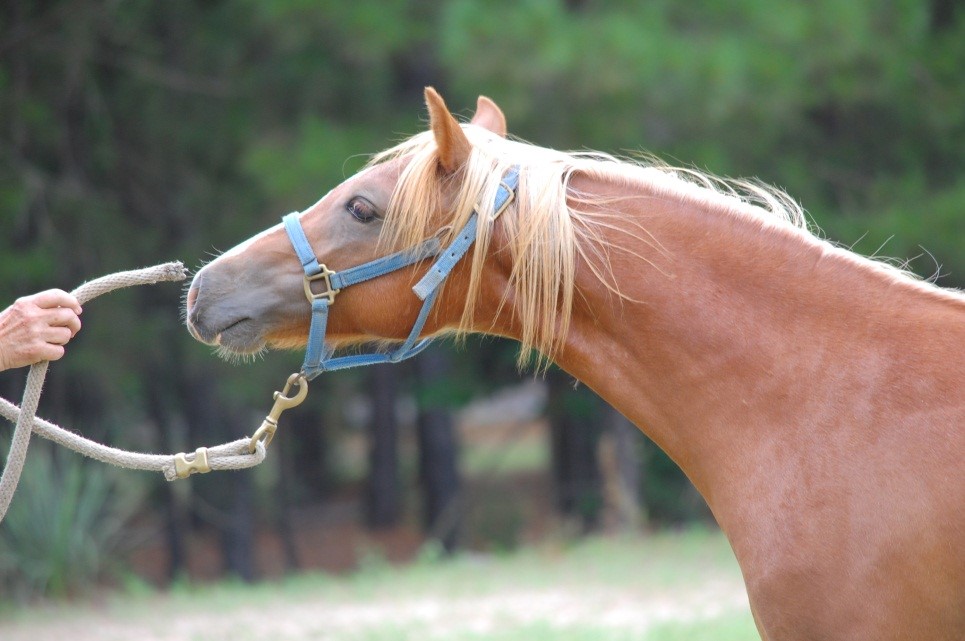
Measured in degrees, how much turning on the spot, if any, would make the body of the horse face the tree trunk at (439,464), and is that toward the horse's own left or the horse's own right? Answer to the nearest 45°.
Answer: approximately 90° to the horse's own right

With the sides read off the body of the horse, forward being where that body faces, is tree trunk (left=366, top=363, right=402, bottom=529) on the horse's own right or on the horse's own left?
on the horse's own right

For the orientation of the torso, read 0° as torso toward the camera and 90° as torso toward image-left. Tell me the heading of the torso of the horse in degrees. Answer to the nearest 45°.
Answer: approximately 90°

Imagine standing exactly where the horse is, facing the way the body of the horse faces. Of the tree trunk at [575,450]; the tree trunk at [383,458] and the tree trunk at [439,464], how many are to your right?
3

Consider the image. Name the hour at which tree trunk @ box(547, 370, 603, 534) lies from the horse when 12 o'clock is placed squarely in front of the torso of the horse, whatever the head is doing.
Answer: The tree trunk is roughly at 3 o'clock from the horse.
